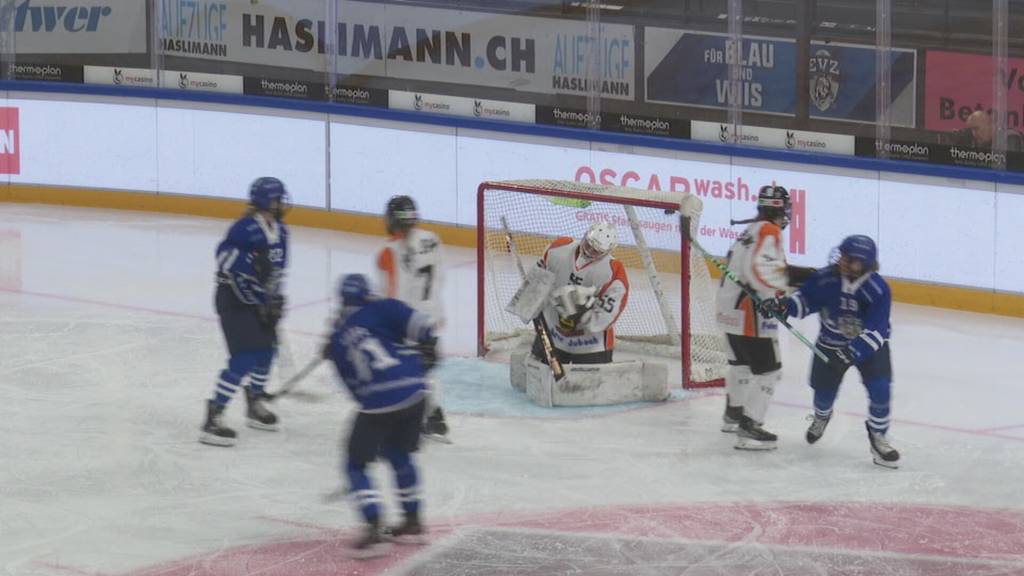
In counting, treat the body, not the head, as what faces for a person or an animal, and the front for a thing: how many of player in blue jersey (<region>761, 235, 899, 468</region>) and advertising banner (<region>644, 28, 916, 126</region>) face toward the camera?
2

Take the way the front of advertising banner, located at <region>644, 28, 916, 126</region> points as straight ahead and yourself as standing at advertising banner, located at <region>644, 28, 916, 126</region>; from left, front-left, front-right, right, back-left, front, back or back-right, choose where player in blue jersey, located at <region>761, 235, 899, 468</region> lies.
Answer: front

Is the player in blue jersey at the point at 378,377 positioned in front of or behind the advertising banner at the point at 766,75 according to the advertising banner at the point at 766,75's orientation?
in front

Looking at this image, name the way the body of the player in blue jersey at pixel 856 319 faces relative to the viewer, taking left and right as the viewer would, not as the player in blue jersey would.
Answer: facing the viewer

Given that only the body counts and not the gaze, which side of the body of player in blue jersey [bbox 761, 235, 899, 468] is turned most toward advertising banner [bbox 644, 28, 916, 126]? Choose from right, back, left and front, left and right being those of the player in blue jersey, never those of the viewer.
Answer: back

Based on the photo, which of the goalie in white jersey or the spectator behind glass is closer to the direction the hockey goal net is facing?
the goalie in white jersey

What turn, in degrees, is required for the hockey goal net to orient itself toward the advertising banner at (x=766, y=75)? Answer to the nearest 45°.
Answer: approximately 180°

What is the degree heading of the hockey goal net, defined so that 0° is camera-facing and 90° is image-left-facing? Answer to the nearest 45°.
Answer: approximately 45°

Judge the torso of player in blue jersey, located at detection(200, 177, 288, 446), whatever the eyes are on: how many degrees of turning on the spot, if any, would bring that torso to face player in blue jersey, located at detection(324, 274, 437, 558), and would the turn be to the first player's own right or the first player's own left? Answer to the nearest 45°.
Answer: approximately 45° to the first player's own right

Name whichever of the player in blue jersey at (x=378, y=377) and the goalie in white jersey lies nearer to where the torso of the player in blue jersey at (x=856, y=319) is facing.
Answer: the player in blue jersey

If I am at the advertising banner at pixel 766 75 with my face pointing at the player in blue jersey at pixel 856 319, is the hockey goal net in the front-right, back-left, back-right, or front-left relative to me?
front-right

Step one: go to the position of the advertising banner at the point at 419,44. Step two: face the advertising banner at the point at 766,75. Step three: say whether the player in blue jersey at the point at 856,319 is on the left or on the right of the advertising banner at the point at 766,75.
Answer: right

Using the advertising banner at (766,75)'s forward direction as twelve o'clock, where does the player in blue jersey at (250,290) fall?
The player in blue jersey is roughly at 1 o'clock from the advertising banner.

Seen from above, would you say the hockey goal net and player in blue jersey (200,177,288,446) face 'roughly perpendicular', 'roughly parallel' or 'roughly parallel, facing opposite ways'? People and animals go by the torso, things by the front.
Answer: roughly perpendicular
